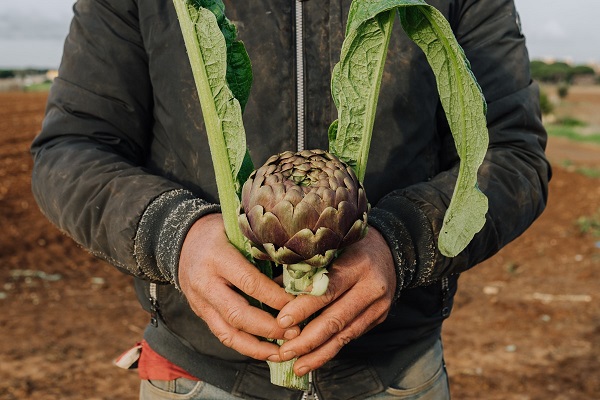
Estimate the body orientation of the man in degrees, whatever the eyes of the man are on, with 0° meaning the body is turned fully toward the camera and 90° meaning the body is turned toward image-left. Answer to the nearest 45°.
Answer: approximately 0°
